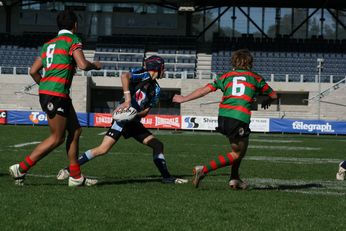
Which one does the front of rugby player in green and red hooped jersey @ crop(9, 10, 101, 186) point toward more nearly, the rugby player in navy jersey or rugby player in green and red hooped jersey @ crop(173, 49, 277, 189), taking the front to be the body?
the rugby player in navy jersey

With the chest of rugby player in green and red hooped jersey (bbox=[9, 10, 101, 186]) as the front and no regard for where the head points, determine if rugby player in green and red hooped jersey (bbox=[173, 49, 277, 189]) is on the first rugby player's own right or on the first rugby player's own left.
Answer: on the first rugby player's own right

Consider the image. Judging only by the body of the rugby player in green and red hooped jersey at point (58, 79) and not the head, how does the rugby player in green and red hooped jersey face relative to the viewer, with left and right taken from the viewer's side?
facing away from the viewer and to the right of the viewer

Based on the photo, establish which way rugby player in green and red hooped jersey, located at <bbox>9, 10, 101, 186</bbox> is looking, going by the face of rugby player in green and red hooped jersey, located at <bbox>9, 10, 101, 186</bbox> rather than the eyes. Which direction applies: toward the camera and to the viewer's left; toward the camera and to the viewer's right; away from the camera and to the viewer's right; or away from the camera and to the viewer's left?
away from the camera and to the viewer's right

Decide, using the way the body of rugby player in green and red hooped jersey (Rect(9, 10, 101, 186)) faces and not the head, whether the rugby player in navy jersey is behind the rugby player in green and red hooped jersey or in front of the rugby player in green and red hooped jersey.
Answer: in front
